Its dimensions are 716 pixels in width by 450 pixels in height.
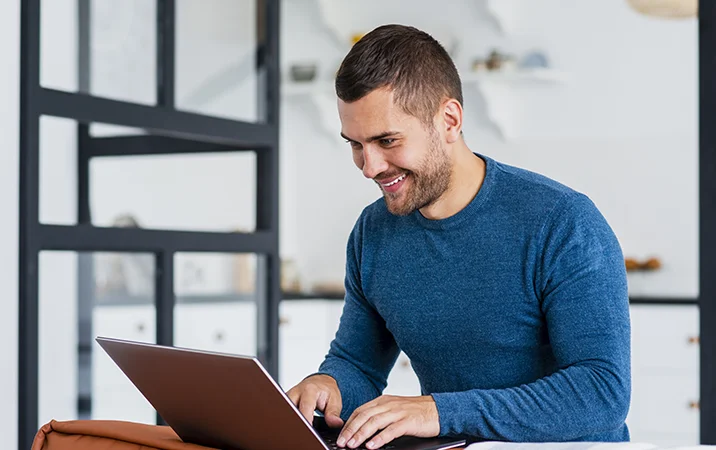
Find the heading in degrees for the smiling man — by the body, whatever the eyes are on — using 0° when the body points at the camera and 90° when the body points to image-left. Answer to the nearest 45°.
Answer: approximately 45°

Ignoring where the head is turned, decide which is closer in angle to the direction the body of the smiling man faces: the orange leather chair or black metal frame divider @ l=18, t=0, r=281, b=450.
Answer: the orange leather chair

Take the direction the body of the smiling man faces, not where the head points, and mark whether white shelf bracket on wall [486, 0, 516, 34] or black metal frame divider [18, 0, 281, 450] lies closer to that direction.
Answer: the black metal frame divider

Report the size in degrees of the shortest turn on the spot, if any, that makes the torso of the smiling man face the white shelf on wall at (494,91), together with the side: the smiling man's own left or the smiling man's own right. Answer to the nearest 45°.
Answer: approximately 135° to the smiling man's own right

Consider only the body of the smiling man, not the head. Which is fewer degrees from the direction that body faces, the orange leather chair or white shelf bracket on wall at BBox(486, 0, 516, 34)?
the orange leather chair

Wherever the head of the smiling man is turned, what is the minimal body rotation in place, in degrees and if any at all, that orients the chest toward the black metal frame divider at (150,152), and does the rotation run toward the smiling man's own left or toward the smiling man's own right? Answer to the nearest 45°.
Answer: approximately 90° to the smiling man's own right
